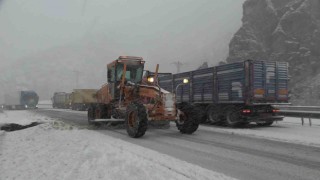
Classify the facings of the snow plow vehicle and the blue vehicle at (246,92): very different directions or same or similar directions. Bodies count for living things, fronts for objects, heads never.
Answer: very different directions

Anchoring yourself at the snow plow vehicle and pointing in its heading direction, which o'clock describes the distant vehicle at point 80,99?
The distant vehicle is roughly at 7 o'clock from the snow plow vehicle.

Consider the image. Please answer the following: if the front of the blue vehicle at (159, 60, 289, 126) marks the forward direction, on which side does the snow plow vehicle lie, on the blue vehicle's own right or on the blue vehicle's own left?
on the blue vehicle's own left

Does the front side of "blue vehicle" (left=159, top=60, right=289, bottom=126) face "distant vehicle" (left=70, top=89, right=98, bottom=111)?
yes

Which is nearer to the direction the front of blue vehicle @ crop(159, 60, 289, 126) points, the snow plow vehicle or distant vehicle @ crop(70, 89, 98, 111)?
the distant vehicle

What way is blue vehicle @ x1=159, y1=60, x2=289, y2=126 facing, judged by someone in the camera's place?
facing away from the viewer and to the left of the viewer
